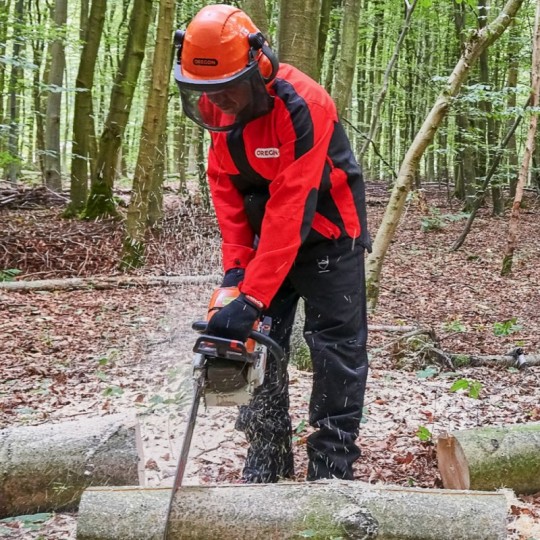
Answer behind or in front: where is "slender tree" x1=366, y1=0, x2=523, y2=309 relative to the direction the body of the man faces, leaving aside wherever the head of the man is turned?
behind

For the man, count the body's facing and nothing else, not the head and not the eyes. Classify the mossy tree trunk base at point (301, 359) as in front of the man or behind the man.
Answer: behind

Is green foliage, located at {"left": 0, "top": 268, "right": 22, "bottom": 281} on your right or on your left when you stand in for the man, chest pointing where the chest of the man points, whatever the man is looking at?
on your right

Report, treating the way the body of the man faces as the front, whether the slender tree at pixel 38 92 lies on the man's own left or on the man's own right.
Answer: on the man's own right

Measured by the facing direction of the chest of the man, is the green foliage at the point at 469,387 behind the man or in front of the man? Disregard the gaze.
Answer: behind

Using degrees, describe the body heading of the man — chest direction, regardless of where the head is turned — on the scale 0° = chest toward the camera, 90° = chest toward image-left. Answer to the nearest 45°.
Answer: approximately 45°
